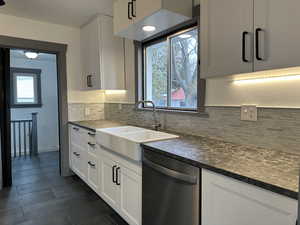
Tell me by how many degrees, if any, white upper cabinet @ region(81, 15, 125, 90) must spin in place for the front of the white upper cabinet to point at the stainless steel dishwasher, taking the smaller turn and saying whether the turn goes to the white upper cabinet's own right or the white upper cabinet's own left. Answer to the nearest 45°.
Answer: approximately 45° to the white upper cabinet's own left

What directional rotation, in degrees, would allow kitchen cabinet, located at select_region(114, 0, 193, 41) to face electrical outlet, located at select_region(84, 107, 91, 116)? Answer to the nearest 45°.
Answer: approximately 90° to its right

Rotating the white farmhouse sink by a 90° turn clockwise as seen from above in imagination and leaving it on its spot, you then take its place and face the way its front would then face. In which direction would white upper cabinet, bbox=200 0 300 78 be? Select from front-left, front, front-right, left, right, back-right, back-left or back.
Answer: back

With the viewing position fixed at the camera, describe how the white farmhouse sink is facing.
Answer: facing the viewer and to the left of the viewer

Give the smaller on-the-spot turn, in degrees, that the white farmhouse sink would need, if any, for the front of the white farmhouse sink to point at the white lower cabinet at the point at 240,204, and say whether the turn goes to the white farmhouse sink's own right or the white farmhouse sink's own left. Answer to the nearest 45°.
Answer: approximately 90° to the white farmhouse sink's own left

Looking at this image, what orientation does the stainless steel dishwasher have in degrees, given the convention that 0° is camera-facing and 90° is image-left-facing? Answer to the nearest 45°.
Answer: approximately 45°

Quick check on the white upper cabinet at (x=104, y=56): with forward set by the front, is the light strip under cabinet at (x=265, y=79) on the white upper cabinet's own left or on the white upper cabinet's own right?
on the white upper cabinet's own left

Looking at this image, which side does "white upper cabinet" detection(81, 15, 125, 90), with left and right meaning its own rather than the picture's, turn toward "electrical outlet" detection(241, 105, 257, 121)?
left

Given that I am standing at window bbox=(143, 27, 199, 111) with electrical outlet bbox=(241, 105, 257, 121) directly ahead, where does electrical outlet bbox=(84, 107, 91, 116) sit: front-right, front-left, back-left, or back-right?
back-right

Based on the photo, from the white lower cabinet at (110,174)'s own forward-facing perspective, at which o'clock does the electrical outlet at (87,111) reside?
The electrical outlet is roughly at 4 o'clock from the white lower cabinet.

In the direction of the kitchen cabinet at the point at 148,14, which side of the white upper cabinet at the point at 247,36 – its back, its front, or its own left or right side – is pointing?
right

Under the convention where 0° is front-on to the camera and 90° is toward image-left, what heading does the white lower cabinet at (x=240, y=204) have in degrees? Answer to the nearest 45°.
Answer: approximately 45°

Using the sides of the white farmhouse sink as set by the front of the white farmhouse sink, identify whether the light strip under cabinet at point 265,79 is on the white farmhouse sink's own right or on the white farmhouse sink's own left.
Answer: on the white farmhouse sink's own left

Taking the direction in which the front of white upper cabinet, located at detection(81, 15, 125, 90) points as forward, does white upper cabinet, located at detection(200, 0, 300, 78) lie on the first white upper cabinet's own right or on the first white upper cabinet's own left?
on the first white upper cabinet's own left

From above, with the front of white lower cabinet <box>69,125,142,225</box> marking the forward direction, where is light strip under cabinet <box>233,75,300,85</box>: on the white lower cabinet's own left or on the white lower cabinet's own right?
on the white lower cabinet's own left
